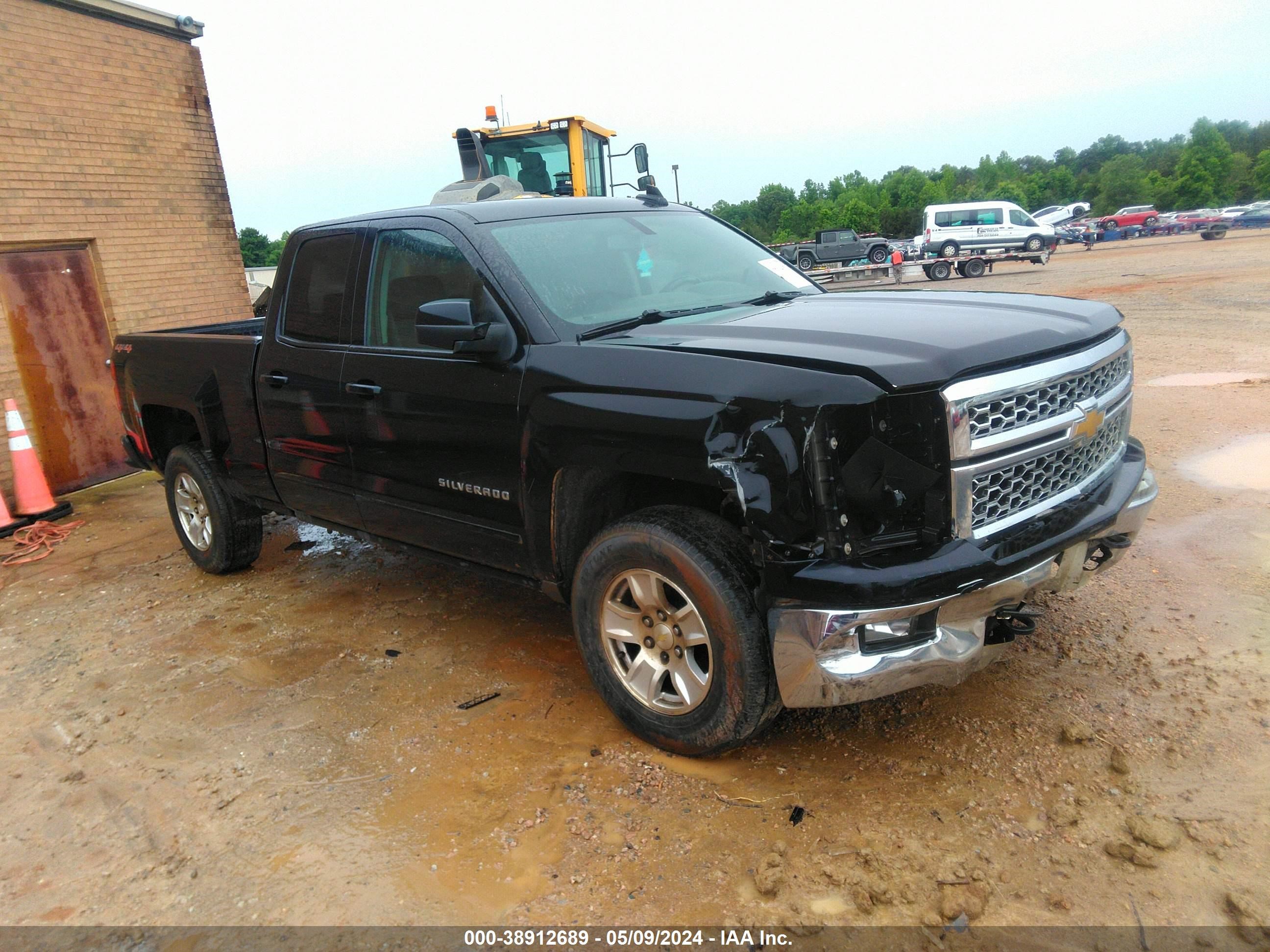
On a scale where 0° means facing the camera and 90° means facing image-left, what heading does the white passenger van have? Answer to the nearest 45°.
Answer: approximately 270°

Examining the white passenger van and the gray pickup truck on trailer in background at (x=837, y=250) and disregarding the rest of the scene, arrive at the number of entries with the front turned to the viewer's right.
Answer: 2

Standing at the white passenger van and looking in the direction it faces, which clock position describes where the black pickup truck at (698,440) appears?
The black pickup truck is roughly at 3 o'clock from the white passenger van.

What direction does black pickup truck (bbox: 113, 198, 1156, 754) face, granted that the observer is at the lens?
facing the viewer and to the right of the viewer

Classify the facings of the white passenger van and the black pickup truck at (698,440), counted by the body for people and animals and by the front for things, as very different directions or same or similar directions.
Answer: same or similar directions

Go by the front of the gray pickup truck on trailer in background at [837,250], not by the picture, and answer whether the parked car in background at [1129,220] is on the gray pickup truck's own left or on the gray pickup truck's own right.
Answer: on the gray pickup truck's own left

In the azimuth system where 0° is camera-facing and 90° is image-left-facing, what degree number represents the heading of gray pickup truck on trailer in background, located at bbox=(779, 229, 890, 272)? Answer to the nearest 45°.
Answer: approximately 270°

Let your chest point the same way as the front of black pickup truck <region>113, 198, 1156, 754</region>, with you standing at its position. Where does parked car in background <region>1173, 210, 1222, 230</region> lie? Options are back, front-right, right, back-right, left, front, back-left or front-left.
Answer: left

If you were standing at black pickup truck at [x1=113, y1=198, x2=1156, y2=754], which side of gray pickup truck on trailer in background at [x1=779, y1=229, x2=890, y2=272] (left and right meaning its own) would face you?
right

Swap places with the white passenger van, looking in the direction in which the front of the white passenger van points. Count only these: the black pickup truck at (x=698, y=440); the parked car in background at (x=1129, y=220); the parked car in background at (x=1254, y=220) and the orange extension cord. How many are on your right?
2

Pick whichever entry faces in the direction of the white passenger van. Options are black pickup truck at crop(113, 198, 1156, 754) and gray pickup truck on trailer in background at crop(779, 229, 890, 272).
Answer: the gray pickup truck on trailer in background

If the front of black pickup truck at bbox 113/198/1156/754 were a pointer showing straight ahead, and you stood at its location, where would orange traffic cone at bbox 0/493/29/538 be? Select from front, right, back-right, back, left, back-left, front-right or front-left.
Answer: back

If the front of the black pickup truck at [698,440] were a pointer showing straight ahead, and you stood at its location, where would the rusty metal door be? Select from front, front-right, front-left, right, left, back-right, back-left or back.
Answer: back

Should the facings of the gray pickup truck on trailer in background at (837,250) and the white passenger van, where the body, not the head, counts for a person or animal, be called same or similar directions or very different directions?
same or similar directions

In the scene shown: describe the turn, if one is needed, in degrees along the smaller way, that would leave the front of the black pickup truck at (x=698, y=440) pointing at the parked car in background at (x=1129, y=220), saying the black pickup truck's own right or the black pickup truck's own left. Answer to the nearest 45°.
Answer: approximately 90° to the black pickup truck's own left

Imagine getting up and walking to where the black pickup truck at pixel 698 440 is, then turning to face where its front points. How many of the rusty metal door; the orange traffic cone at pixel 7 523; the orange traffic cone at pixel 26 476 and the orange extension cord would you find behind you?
4

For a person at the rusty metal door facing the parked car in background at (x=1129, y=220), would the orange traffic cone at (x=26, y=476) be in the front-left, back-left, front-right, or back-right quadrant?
back-right
